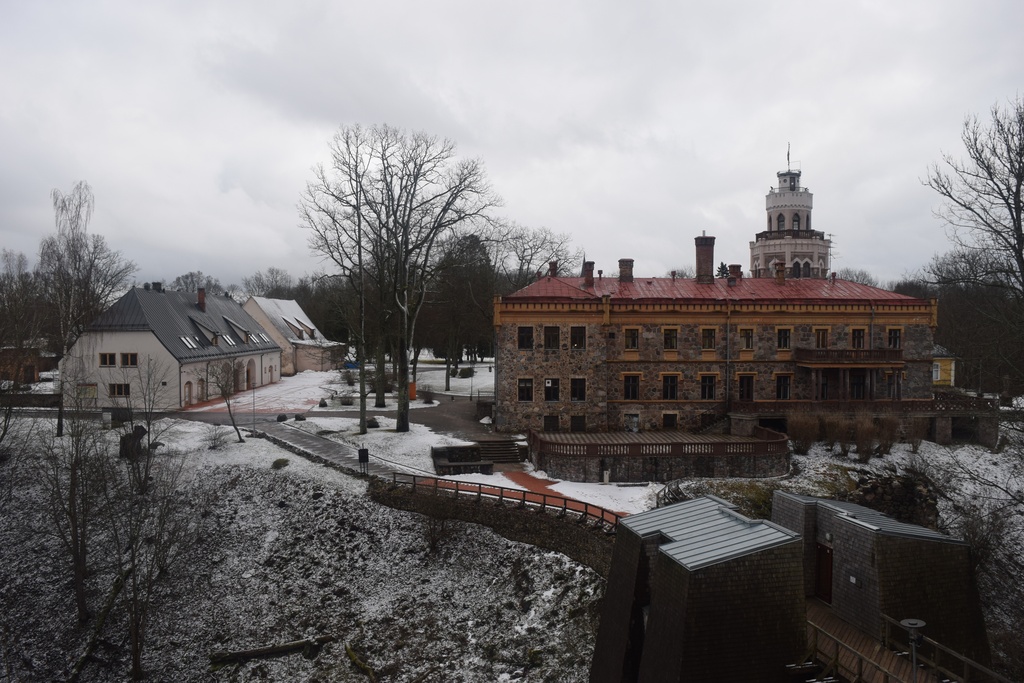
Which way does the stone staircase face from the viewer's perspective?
toward the camera

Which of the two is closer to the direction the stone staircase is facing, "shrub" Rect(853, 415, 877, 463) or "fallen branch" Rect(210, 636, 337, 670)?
the fallen branch

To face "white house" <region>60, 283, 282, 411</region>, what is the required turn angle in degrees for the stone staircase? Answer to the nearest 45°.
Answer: approximately 135° to its right

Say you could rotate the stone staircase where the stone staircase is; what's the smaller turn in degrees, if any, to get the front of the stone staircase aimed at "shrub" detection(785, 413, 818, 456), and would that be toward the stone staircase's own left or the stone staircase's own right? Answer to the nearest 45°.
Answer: approximately 90° to the stone staircase's own left

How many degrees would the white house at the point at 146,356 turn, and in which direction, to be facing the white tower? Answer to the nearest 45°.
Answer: approximately 45° to its left

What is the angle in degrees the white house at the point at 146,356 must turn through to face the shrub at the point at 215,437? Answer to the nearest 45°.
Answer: approximately 45° to its right

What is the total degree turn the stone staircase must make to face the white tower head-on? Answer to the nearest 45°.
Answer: approximately 135° to its left

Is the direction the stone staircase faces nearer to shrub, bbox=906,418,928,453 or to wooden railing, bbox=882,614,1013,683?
the wooden railing

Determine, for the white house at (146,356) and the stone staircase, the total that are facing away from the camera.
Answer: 0

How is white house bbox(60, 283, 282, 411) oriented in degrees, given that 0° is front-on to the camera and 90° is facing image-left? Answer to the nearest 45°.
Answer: approximately 315°

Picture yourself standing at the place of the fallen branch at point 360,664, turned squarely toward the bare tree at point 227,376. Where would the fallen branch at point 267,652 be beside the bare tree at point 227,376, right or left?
left

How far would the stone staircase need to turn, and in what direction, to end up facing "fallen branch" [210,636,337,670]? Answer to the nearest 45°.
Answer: approximately 45° to its right

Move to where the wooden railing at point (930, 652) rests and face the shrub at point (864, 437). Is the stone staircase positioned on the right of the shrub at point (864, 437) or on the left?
left

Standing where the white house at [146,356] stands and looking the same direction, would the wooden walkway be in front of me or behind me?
in front

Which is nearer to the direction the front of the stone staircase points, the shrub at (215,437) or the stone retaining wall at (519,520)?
the stone retaining wall
